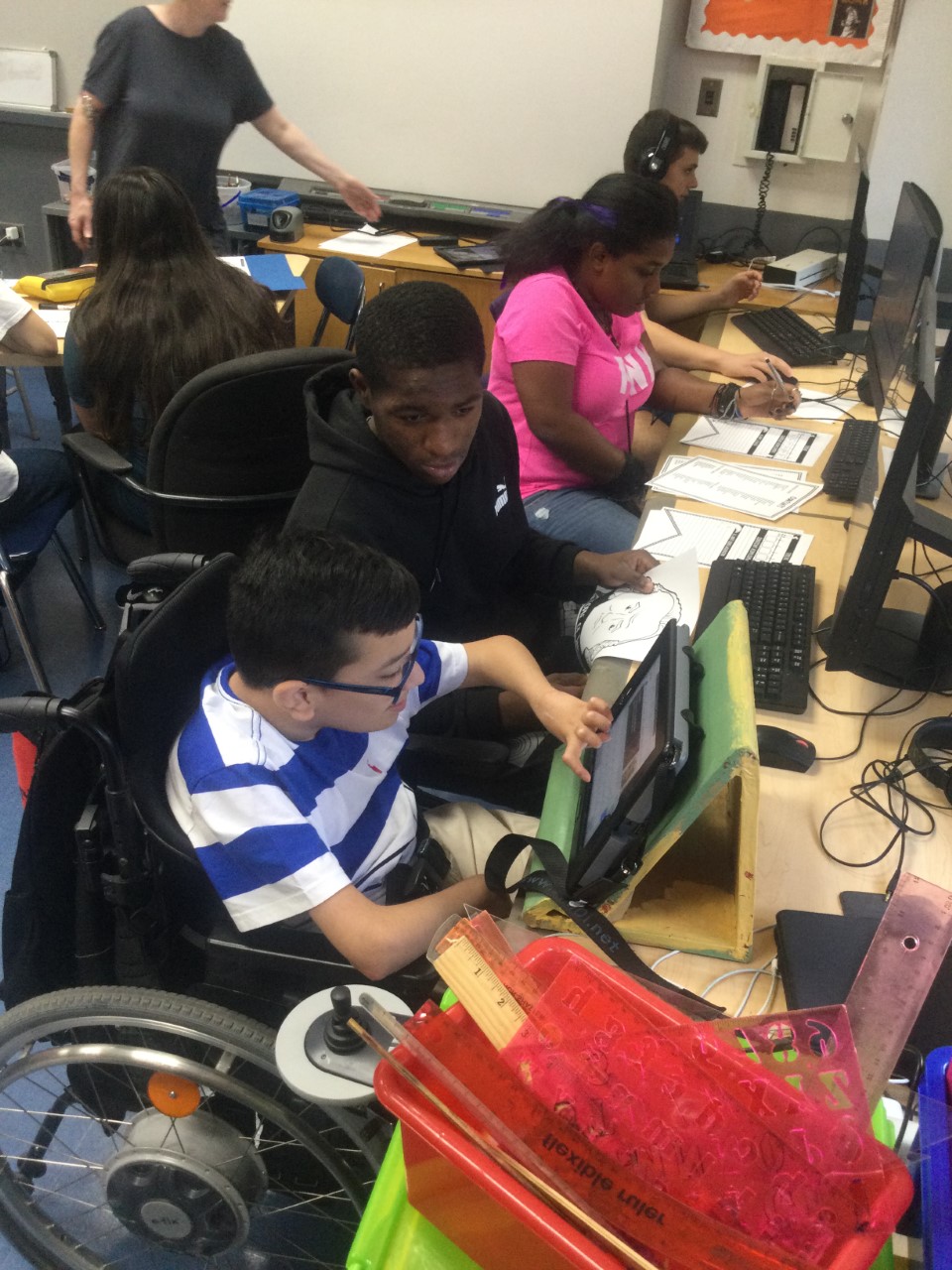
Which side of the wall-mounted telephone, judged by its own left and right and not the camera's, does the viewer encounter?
front

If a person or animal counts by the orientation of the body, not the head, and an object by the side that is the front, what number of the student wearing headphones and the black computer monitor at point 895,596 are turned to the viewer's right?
1

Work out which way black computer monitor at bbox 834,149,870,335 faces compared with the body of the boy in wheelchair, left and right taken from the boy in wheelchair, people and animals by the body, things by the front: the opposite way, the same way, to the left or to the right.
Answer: the opposite way

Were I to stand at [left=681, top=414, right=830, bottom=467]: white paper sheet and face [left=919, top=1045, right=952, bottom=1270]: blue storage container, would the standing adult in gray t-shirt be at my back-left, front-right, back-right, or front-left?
back-right

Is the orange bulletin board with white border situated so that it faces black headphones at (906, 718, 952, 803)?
yes

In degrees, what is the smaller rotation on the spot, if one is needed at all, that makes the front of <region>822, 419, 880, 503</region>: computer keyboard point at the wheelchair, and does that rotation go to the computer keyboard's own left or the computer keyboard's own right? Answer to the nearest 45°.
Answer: approximately 90° to the computer keyboard's own left

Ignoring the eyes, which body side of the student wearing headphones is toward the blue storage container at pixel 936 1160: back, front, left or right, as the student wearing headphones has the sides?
right

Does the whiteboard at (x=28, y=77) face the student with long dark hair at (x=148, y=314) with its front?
yes

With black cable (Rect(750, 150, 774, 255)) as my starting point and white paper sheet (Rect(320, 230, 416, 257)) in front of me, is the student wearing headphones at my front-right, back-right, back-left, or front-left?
front-left

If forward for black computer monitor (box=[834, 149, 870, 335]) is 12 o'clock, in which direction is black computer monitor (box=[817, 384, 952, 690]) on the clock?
black computer monitor (box=[817, 384, 952, 690]) is roughly at 9 o'clock from black computer monitor (box=[834, 149, 870, 335]).

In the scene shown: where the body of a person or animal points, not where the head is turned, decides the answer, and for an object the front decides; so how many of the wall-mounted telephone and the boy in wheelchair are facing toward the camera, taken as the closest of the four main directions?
1

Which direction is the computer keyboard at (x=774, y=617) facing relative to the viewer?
to the viewer's left

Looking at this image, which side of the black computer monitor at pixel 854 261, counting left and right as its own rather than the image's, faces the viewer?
left

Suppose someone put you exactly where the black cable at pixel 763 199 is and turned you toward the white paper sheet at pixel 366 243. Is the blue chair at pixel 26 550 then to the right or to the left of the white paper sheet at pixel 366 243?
left

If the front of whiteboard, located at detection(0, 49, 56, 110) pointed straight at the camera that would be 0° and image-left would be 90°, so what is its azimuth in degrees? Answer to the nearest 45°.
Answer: approximately 0°

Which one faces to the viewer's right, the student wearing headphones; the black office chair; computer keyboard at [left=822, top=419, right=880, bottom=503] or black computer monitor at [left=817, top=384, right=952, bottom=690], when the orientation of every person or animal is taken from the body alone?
the student wearing headphones

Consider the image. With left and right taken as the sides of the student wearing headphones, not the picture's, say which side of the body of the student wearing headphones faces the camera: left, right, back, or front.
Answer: right

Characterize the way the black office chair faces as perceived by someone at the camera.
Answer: facing away from the viewer and to the left of the viewer

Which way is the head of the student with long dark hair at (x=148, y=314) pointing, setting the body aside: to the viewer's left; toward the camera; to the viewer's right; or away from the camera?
away from the camera

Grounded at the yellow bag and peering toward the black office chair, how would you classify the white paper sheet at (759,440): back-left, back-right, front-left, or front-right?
front-left

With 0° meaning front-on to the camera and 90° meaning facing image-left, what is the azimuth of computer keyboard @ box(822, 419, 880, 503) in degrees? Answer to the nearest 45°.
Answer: approximately 90°

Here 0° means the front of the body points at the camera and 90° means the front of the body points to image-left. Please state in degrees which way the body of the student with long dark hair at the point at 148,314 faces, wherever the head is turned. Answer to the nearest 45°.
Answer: approximately 180°

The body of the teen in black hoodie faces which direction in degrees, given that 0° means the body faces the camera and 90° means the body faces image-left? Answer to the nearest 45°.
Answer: approximately 315°

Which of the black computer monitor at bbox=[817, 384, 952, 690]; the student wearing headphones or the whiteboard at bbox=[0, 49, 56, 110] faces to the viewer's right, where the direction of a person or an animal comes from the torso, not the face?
the student wearing headphones
